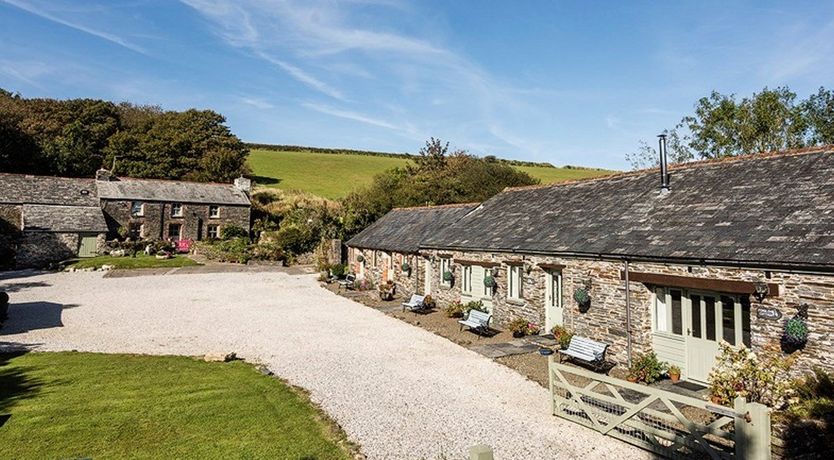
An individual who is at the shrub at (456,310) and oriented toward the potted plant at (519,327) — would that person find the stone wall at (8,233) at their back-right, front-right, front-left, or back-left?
back-right

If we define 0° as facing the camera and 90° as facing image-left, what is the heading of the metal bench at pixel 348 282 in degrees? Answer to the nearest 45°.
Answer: approximately 45°

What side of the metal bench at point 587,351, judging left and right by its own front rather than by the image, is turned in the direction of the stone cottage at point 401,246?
right

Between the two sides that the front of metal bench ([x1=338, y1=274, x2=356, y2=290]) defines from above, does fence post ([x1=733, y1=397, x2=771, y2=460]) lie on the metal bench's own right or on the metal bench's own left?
on the metal bench's own left

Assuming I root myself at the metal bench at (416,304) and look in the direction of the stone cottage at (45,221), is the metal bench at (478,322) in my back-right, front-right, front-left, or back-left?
back-left

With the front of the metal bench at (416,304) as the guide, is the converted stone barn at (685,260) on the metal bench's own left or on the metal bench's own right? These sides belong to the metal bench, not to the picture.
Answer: on the metal bench's own left

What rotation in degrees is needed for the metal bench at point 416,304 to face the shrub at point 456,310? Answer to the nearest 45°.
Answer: approximately 90° to its left
